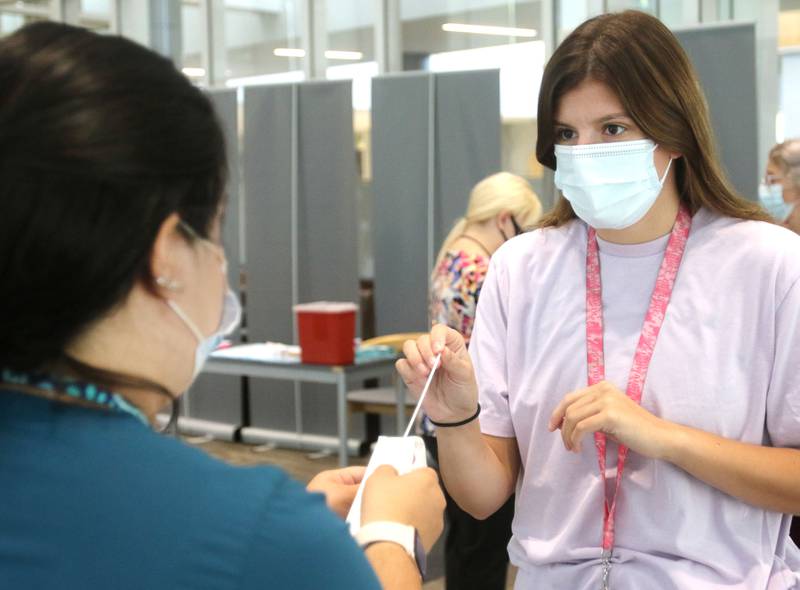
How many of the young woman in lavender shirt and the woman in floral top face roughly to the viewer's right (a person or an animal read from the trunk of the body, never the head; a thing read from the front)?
1

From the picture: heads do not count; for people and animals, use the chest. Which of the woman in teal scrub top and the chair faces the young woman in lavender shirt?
the woman in teal scrub top

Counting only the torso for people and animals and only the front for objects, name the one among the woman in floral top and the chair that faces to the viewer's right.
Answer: the woman in floral top

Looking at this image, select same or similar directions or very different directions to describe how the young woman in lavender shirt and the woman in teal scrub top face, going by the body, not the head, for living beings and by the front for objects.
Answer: very different directions

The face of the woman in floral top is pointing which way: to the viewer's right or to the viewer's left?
to the viewer's right

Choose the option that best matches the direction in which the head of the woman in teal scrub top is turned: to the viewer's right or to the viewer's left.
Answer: to the viewer's right

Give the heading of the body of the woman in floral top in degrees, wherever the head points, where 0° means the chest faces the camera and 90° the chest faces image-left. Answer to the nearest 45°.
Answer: approximately 270°

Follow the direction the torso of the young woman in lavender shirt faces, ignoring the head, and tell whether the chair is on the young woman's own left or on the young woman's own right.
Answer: on the young woman's own right

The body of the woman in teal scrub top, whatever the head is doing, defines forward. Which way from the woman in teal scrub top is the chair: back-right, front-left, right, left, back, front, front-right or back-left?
front-left

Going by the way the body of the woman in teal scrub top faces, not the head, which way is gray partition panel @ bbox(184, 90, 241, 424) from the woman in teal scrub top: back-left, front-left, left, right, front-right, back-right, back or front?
front-left

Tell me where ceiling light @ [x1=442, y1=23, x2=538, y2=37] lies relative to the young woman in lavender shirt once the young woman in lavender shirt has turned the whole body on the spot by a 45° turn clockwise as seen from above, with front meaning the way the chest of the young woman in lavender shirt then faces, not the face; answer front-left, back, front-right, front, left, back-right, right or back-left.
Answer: right

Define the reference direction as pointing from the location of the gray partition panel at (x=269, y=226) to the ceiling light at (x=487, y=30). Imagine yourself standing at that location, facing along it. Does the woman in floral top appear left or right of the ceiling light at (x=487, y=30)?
right

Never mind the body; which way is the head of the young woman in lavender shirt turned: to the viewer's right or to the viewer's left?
to the viewer's left

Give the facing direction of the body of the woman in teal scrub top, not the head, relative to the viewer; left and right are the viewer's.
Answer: facing away from the viewer and to the right of the viewer

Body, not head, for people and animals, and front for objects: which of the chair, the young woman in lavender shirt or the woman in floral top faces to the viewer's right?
the woman in floral top
